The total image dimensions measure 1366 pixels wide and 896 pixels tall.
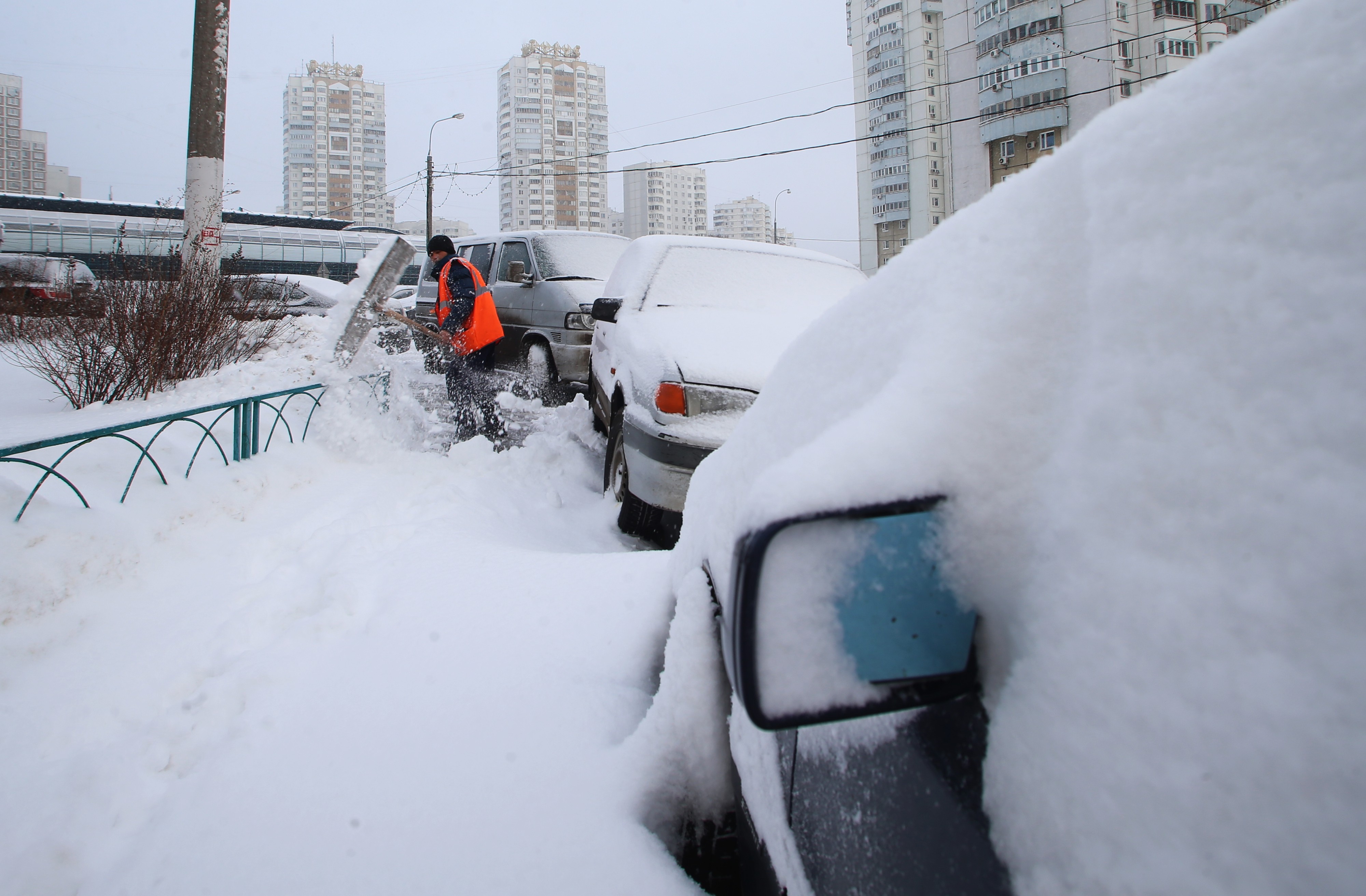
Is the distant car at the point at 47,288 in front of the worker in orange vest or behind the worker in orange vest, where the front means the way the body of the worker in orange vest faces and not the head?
in front

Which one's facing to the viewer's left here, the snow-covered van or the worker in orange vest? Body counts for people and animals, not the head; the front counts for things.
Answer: the worker in orange vest

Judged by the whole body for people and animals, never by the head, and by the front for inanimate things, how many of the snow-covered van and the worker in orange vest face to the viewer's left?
1

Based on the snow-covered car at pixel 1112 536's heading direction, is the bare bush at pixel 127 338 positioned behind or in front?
in front

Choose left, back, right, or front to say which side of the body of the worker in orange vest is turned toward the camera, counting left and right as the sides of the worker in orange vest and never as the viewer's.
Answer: left

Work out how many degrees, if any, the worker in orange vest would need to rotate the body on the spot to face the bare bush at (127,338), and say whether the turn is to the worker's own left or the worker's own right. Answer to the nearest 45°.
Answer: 0° — they already face it

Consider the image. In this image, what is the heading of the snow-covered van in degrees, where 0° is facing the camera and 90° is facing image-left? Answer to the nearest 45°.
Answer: approximately 315°

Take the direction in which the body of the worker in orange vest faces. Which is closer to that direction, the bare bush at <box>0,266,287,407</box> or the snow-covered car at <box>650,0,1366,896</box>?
the bare bush

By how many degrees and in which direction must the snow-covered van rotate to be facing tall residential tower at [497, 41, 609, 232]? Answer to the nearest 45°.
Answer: approximately 135° to its left

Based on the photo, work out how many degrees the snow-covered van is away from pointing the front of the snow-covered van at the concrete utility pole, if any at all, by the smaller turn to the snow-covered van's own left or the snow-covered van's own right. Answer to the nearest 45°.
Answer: approximately 135° to the snow-covered van's own right

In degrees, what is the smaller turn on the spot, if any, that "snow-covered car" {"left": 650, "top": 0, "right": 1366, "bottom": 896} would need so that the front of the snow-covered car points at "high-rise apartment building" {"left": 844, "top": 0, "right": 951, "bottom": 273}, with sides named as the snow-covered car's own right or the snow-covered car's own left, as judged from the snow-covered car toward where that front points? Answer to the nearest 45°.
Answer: approximately 45° to the snow-covered car's own right

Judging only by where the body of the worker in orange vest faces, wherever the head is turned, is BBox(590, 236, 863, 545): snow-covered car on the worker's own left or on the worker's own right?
on the worker's own left
